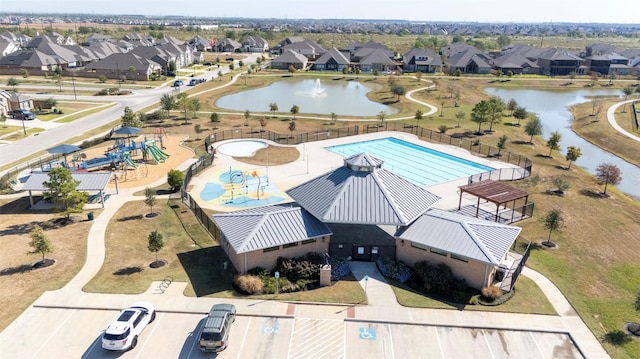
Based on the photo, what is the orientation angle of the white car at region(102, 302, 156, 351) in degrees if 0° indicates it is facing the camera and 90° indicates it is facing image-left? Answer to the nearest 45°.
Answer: approximately 225°

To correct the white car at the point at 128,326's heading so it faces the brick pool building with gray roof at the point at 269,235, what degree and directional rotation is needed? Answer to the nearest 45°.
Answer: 0° — it already faces it

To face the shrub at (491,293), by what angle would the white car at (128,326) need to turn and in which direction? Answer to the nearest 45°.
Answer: approximately 45° to its right

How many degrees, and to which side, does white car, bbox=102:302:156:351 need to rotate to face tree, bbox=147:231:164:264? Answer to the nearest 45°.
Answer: approximately 45° to its left

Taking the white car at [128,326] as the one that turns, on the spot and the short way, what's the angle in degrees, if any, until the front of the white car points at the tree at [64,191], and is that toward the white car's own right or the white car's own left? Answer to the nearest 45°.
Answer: approximately 45° to the white car's own left

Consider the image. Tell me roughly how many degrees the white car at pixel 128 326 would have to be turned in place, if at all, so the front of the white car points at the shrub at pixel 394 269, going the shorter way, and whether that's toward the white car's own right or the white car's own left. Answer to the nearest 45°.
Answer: approximately 45° to the white car's own right
